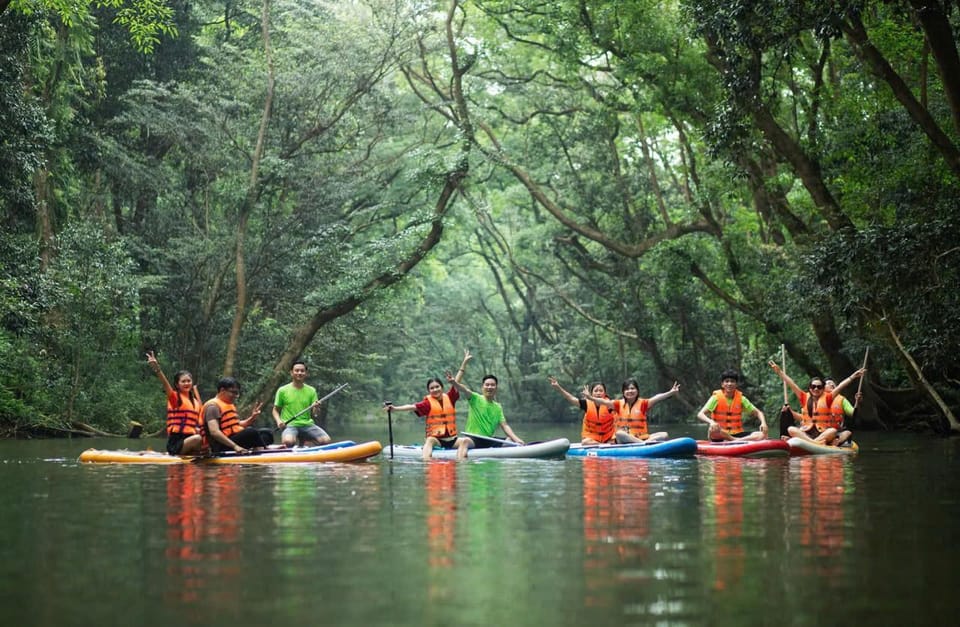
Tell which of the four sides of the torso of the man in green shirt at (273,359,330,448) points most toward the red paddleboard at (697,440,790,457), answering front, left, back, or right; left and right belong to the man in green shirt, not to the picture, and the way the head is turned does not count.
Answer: left

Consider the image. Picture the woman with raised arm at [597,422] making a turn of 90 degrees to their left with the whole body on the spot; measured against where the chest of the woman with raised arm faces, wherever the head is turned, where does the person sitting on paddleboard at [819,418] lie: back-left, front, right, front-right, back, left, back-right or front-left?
front

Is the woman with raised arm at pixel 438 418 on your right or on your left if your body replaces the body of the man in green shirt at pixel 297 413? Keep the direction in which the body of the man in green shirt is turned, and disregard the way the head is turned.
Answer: on your left

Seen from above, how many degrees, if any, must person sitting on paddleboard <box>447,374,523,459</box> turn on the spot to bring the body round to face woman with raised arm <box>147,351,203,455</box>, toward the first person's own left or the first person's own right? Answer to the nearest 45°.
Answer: approximately 45° to the first person's own right

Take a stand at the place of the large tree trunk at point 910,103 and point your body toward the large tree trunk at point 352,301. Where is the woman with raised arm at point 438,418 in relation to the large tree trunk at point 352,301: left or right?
left

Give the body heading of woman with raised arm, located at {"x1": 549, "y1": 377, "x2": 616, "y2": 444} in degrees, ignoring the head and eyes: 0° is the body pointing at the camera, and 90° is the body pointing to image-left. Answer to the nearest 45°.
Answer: approximately 0°

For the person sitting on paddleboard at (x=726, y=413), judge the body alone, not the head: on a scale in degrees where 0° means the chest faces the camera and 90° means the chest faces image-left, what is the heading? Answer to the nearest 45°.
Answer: approximately 0°

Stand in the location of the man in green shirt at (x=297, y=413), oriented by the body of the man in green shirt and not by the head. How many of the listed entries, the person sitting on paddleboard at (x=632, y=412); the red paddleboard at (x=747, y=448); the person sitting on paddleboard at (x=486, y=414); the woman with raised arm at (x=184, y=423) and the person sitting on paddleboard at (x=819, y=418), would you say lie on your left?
4
